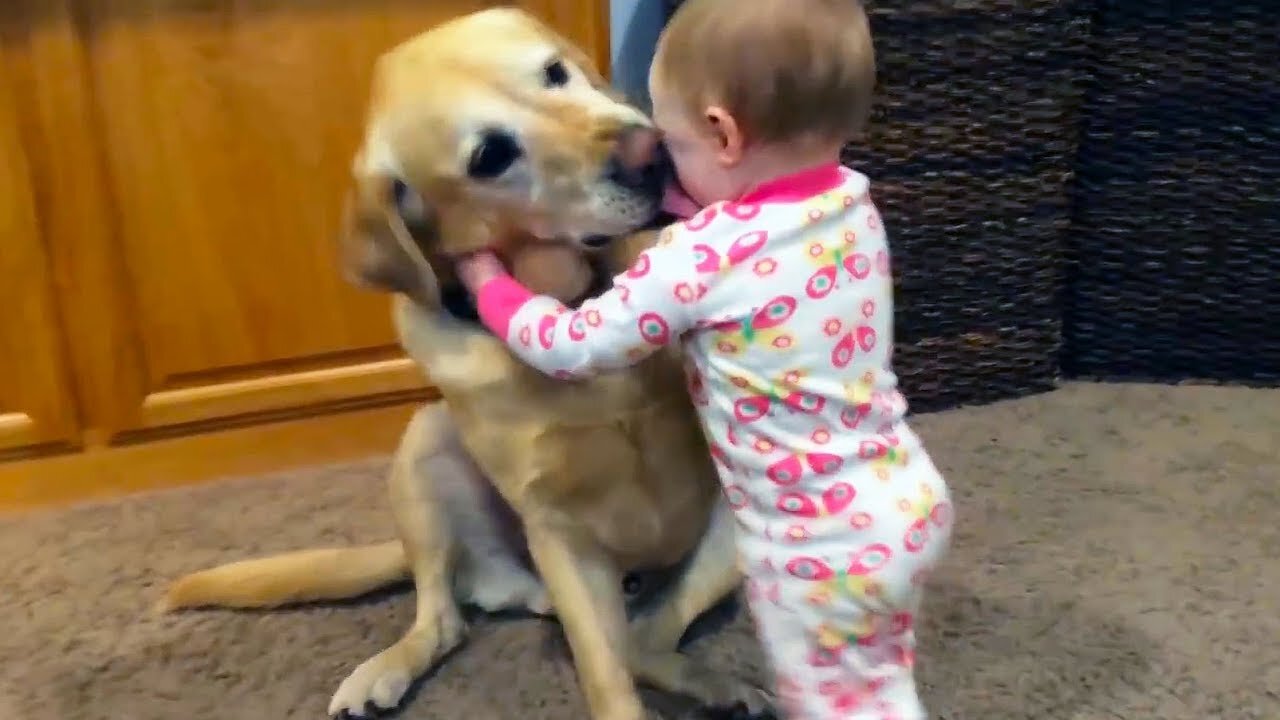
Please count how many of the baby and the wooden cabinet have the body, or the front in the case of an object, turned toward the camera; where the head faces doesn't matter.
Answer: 1

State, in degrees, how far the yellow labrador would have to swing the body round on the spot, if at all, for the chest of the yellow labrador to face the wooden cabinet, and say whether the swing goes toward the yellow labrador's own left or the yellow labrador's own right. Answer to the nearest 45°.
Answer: approximately 180°

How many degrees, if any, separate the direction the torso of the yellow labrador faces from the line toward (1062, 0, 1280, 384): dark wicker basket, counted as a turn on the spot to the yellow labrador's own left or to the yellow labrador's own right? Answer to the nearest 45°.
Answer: approximately 90° to the yellow labrador's own left

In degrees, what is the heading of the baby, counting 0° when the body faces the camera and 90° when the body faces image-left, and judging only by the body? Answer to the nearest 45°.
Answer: approximately 135°

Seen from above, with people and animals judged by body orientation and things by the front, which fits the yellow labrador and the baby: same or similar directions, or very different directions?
very different directions

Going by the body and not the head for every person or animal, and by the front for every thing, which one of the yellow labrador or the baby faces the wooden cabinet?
the baby

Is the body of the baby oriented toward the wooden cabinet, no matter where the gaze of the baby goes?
yes

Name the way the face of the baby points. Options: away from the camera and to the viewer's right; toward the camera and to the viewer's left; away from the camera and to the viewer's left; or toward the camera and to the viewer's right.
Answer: away from the camera and to the viewer's left

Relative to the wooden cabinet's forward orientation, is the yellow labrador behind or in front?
in front

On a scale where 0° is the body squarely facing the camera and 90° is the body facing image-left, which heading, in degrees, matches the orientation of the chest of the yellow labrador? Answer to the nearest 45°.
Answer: approximately 315°

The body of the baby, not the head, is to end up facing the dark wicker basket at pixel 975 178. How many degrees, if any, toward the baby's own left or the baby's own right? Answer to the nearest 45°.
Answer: approximately 45° to the baby's own right
